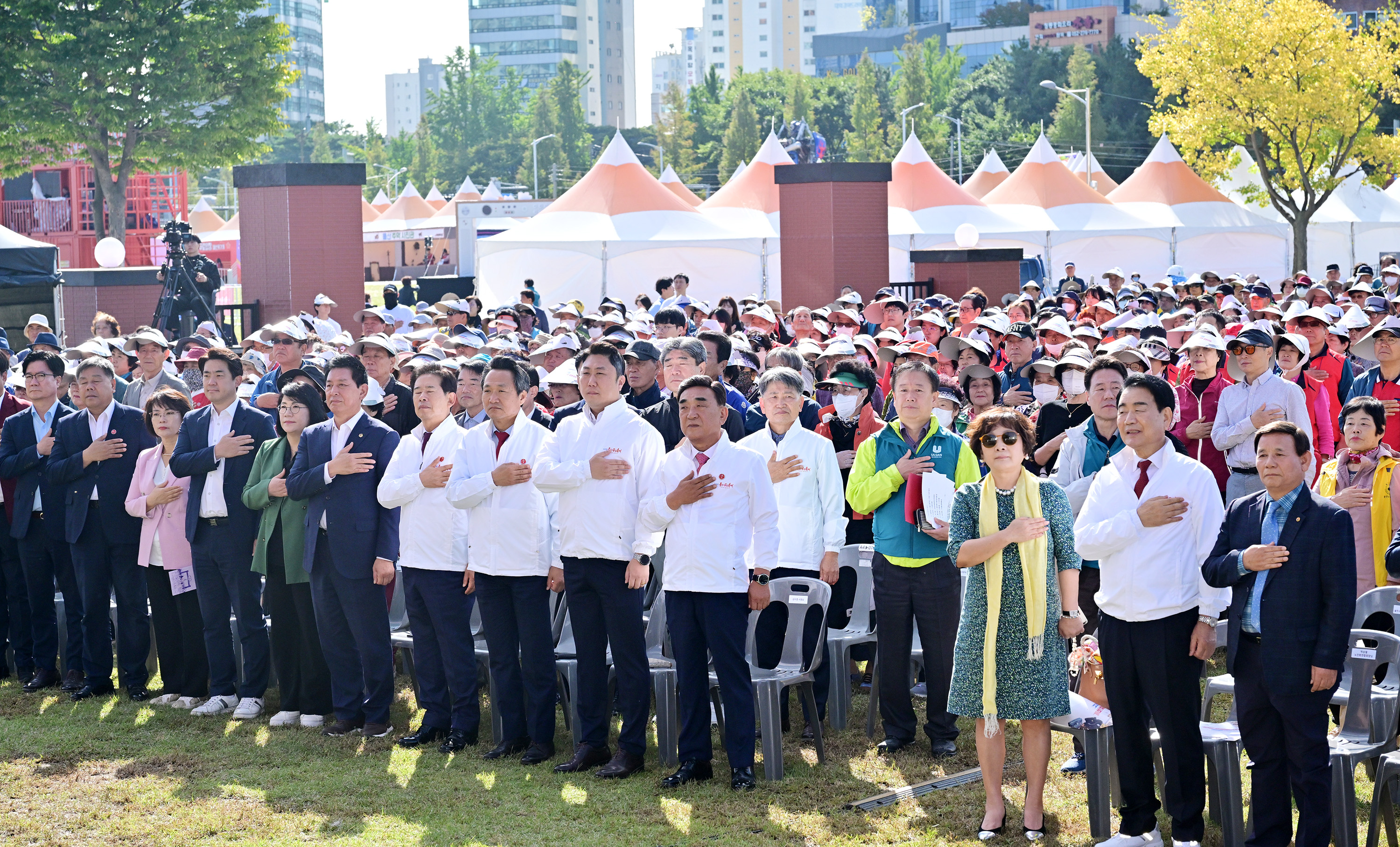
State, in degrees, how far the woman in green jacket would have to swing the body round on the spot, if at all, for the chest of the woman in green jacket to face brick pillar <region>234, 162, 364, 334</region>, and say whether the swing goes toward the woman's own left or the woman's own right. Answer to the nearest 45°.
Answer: approximately 135° to the woman's own right

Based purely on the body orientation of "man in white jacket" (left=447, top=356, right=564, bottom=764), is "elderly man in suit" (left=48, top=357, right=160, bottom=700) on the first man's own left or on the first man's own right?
on the first man's own right

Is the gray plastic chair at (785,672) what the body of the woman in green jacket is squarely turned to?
no

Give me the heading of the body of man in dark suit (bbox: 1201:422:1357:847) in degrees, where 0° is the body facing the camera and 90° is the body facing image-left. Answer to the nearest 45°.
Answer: approximately 45°

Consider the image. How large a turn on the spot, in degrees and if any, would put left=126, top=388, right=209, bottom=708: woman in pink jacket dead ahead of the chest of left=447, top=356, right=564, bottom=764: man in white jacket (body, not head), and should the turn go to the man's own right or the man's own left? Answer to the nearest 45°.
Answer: approximately 90° to the man's own right

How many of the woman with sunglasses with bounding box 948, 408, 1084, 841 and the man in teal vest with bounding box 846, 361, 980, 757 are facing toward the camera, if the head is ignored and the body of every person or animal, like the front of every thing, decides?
2

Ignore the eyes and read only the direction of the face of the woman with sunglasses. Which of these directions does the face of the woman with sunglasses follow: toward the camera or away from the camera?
toward the camera

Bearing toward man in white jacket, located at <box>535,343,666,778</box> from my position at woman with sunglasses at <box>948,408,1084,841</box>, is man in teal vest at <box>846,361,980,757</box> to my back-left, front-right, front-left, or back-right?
front-right

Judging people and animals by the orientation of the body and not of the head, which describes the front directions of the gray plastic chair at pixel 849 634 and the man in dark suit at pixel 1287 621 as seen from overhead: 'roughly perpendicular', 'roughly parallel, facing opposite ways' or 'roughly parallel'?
roughly parallel

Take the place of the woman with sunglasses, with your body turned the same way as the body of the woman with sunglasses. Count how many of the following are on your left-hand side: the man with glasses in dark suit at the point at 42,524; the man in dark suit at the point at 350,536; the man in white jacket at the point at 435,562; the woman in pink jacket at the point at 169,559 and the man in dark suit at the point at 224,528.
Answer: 0

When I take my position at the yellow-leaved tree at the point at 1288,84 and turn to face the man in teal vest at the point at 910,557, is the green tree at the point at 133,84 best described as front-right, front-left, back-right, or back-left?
front-right

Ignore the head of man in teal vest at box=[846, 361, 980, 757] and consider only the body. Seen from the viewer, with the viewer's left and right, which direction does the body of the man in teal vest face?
facing the viewer

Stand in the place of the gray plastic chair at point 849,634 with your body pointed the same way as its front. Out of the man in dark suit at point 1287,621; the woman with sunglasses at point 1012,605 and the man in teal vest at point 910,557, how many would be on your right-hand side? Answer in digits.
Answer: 0

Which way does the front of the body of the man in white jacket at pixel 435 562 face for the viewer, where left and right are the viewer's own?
facing the viewer and to the left of the viewer

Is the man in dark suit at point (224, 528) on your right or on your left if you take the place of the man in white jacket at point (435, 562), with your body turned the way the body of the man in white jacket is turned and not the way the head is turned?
on your right
